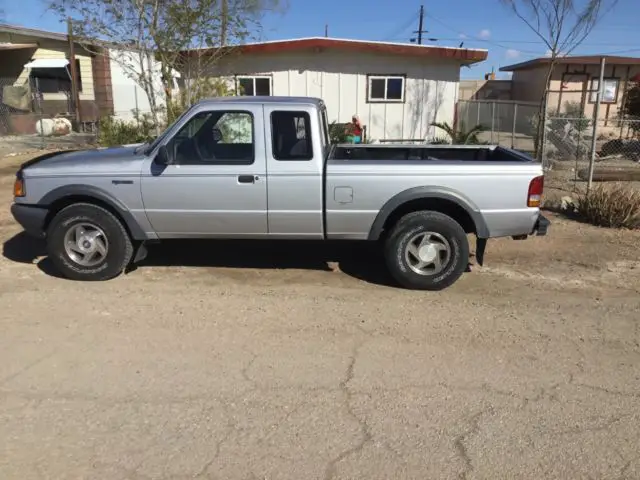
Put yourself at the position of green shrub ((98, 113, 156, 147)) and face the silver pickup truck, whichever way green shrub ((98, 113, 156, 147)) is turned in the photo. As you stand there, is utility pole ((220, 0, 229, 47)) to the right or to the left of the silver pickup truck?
left

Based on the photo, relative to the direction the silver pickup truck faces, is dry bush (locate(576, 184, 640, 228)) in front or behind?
behind

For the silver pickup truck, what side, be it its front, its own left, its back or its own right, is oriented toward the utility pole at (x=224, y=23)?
right

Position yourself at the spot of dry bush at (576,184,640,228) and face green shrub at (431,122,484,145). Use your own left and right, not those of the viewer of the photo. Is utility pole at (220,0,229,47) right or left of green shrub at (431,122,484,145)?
left

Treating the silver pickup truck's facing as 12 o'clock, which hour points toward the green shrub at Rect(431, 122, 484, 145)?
The green shrub is roughly at 4 o'clock from the silver pickup truck.

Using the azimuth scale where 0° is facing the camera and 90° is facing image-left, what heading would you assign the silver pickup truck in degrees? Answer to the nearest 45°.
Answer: approximately 90°

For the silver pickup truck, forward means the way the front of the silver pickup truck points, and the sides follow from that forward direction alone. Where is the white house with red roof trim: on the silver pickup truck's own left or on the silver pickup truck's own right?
on the silver pickup truck's own right

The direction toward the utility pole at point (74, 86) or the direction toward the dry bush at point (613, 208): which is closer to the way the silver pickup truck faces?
the utility pole
